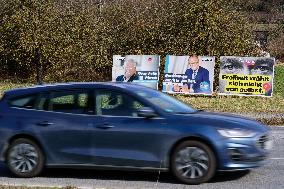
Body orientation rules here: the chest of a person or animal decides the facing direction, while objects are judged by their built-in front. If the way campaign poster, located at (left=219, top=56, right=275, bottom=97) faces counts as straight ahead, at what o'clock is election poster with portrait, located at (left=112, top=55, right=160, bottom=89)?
The election poster with portrait is roughly at 3 o'clock from the campaign poster.

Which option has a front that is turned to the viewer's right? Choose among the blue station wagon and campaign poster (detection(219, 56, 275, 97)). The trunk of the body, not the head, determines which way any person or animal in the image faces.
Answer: the blue station wagon

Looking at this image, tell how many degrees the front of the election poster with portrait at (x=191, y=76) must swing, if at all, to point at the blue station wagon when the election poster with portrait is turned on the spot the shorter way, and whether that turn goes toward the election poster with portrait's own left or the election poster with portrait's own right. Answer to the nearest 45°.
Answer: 0° — it already faces it

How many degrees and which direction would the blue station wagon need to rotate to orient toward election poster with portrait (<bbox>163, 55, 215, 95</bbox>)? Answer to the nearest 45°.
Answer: approximately 90° to its left

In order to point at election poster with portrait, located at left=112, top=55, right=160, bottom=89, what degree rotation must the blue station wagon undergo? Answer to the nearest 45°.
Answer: approximately 90° to its left

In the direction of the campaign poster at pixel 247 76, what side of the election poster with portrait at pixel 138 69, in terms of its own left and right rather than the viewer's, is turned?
left

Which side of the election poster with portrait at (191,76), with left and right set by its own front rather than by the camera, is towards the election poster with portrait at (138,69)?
right

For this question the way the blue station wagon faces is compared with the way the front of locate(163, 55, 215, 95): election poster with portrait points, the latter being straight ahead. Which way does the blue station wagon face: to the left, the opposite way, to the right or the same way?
to the left

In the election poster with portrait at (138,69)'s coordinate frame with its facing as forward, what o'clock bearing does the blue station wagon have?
The blue station wagon is roughly at 12 o'clock from the election poster with portrait.

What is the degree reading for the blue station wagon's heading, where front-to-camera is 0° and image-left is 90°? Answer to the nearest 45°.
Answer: approximately 270°

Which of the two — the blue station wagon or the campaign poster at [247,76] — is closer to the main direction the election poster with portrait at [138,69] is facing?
the blue station wagon

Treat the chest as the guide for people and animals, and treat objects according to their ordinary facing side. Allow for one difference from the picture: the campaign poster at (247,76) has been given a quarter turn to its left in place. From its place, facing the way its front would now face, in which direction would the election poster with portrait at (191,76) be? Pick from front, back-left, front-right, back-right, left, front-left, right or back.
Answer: back

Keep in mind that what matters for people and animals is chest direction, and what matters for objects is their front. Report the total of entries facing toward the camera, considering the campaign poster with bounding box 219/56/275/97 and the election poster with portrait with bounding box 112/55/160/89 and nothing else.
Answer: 2
